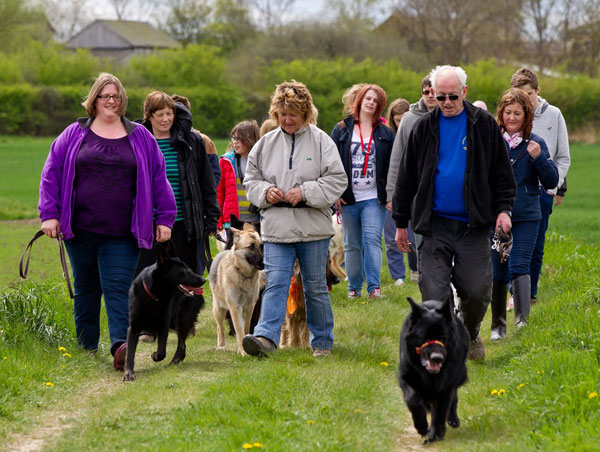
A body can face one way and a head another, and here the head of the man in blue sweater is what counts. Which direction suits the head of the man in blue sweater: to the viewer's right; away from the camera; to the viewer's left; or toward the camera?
toward the camera

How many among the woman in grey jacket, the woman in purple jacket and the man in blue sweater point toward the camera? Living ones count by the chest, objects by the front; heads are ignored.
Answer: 3

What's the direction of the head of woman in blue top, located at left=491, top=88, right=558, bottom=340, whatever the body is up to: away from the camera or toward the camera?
toward the camera

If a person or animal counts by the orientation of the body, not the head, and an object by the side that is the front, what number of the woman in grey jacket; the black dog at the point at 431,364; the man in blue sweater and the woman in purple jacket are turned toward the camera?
4

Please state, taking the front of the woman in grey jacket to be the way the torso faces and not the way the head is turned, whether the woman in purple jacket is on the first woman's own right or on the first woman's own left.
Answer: on the first woman's own right

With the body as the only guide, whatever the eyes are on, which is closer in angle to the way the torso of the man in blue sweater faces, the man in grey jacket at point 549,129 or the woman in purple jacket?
the woman in purple jacket

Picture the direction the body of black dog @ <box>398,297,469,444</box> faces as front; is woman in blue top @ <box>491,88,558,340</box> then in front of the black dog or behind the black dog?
behind

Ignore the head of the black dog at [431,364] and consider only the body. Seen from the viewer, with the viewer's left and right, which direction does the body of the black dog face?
facing the viewer

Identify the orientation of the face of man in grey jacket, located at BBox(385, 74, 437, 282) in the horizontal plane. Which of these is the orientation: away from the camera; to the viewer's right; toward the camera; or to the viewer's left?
toward the camera

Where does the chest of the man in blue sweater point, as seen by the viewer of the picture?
toward the camera

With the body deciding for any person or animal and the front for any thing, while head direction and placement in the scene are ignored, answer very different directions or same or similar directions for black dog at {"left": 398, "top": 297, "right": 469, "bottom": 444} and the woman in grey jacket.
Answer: same or similar directions

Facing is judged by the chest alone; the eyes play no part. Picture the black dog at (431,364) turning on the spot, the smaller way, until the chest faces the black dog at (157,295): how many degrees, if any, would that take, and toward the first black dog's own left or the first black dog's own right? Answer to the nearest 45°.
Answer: approximately 135° to the first black dog's own right

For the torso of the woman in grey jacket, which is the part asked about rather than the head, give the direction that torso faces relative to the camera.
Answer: toward the camera

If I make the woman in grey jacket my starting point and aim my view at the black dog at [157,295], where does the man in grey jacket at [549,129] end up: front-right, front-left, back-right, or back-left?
back-right

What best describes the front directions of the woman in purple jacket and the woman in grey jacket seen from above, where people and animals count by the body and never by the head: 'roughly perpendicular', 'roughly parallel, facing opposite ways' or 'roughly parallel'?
roughly parallel
